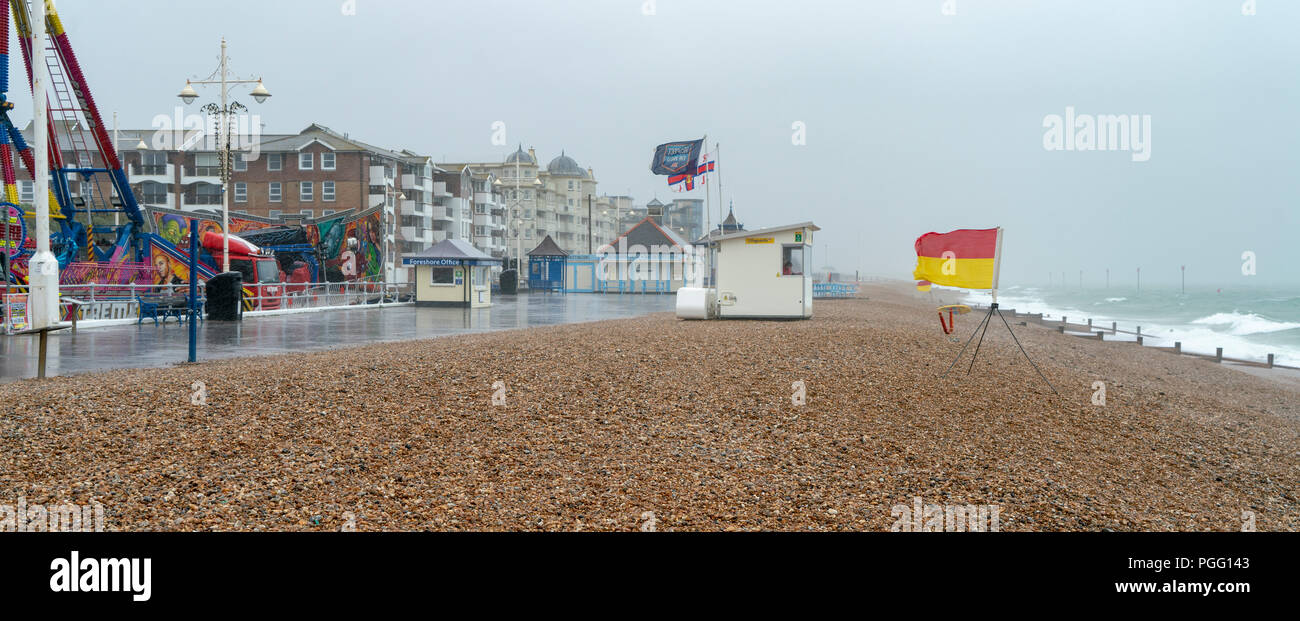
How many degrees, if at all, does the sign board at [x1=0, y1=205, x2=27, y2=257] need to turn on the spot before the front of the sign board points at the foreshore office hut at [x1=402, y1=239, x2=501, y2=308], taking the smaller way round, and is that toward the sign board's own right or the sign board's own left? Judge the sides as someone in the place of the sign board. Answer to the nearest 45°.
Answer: approximately 135° to the sign board's own left

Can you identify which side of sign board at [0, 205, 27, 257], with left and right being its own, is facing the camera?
front

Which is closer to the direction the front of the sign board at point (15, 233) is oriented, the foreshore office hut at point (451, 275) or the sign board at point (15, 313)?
the sign board

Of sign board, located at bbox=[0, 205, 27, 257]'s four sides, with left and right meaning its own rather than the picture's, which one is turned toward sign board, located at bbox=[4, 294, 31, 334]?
front

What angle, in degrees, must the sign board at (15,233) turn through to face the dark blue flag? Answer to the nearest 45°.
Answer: approximately 90° to its left

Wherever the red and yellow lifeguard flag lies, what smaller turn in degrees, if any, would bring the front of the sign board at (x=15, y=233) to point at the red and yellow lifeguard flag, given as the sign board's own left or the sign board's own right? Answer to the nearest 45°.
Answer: approximately 45° to the sign board's own left

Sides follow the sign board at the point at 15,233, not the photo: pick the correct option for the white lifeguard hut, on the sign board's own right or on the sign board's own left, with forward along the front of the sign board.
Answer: on the sign board's own left

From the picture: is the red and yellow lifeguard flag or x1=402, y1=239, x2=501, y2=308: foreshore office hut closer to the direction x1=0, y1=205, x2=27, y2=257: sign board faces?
the red and yellow lifeguard flag
